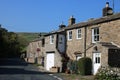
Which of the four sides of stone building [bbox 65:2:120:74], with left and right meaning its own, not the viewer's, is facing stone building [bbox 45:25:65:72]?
right

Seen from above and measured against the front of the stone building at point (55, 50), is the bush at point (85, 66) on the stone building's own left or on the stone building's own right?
on the stone building's own left

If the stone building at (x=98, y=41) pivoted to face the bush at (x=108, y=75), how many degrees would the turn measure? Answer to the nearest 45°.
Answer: approximately 45° to its left

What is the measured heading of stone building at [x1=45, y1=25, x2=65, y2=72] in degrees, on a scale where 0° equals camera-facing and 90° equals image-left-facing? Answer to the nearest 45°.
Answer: approximately 45°

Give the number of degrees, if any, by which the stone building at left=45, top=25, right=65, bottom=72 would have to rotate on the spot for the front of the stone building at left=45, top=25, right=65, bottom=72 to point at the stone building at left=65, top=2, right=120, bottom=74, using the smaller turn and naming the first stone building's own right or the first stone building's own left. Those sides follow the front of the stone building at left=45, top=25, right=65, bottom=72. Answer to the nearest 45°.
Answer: approximately 90° to the first stone building's own left
